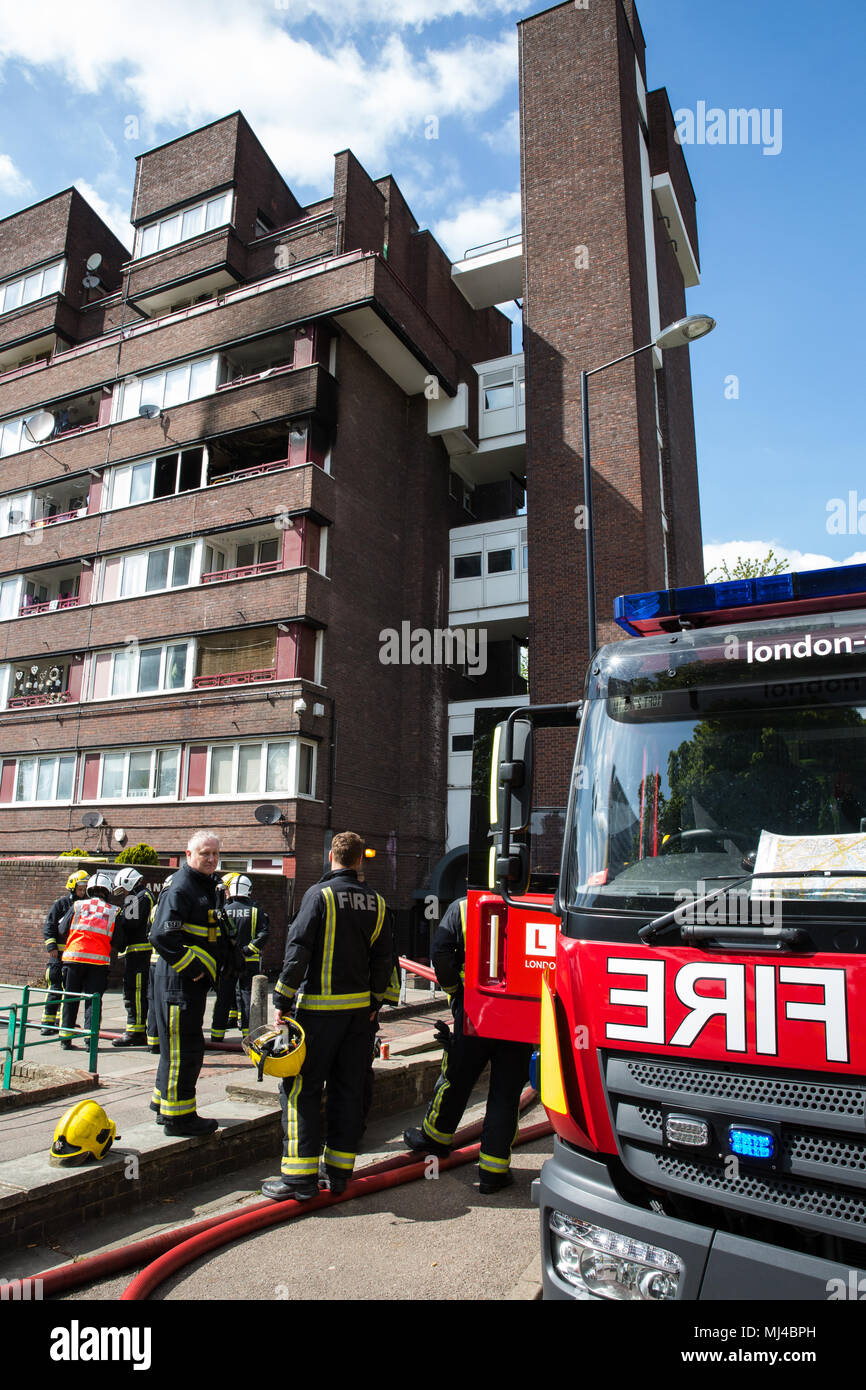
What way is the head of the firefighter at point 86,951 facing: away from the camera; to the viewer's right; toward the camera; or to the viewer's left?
away from the camera

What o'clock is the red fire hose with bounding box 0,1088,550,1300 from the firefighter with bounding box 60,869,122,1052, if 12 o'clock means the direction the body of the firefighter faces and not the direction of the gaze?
The red fire hose is roughly at 6 o'clock from the firefighter.

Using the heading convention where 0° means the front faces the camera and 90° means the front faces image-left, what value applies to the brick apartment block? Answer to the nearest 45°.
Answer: approximately 45°

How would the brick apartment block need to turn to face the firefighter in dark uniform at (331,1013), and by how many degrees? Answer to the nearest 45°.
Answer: approximately 45° to its left

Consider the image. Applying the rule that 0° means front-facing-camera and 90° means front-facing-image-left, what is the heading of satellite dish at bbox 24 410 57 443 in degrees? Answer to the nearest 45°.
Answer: approximately 45°

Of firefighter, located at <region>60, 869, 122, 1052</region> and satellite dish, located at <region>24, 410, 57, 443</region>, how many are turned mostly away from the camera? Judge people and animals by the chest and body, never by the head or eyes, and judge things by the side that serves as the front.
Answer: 1

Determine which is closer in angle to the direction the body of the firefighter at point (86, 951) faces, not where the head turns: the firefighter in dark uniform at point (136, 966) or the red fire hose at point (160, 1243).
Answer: the firefighter in dark uniform

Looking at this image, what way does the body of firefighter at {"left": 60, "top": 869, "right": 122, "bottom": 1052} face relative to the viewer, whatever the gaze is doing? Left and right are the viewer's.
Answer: facing away from the viewer
